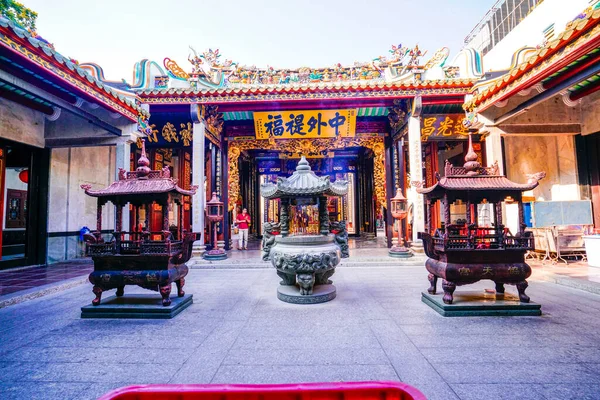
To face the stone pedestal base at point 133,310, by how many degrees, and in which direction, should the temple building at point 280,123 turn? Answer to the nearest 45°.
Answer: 0° — it already faces it

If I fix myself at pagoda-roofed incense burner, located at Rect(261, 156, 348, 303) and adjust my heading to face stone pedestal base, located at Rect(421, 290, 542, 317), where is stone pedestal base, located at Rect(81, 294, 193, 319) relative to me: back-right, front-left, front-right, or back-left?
back-right

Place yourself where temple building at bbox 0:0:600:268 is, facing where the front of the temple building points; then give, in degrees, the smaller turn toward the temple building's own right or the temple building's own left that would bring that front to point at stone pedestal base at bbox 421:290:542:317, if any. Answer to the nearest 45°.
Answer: approximately 45° to the temple building's own left

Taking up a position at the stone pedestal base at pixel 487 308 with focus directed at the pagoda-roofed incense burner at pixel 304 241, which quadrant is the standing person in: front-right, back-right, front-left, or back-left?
front-right

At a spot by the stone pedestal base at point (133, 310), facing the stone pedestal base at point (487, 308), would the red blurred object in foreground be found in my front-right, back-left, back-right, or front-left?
front-right

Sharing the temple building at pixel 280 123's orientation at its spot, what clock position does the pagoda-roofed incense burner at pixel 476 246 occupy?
The pagoda-roofed incense burner is roughly at 11 o'clock from the temple building.

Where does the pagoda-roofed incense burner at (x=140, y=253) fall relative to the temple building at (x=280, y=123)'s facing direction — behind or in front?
in front

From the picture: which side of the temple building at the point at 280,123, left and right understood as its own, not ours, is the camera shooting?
front

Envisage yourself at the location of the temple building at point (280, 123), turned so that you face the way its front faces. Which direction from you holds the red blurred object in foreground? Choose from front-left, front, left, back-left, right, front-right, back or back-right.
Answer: front

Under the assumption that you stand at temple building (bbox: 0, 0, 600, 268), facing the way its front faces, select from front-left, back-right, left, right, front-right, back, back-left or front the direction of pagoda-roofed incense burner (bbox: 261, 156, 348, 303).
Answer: front
